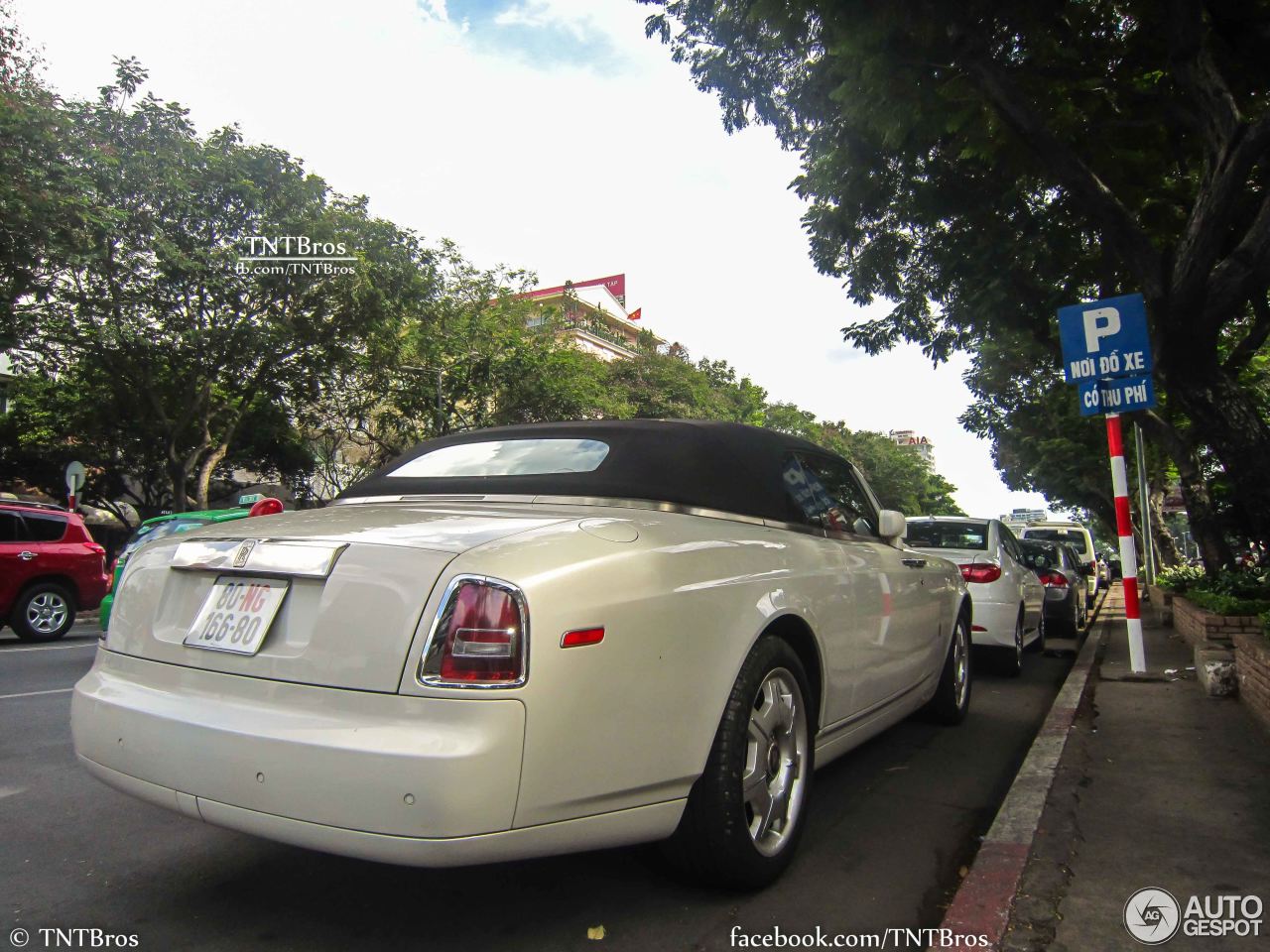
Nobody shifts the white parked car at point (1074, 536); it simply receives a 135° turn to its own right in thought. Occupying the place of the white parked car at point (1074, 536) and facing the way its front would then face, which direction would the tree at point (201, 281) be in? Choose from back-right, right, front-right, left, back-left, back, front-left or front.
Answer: right

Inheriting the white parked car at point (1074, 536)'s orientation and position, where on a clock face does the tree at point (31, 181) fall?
The tree is roughly at 7 o'clock from the white parked car.

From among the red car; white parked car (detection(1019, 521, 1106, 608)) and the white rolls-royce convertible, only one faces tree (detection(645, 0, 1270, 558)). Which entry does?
the white rolls-royce convertible

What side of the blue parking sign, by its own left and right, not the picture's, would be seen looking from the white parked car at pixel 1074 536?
back

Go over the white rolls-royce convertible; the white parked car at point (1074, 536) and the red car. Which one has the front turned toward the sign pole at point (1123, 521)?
the white rolls-royce convertible

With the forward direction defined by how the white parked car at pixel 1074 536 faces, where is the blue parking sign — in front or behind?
behind

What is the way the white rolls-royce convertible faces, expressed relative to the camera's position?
facing away from the viewer and to the right of the viewer

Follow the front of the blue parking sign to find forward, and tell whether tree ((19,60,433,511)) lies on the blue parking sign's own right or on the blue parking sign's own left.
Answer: on the blue parking sign's own right

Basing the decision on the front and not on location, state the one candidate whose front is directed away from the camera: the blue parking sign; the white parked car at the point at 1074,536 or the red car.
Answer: the white parked car

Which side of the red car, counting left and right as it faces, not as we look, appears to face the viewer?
left

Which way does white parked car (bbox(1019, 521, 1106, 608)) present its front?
away from the camera

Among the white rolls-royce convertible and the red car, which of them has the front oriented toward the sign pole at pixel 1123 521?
the white rolls-royce convertible
